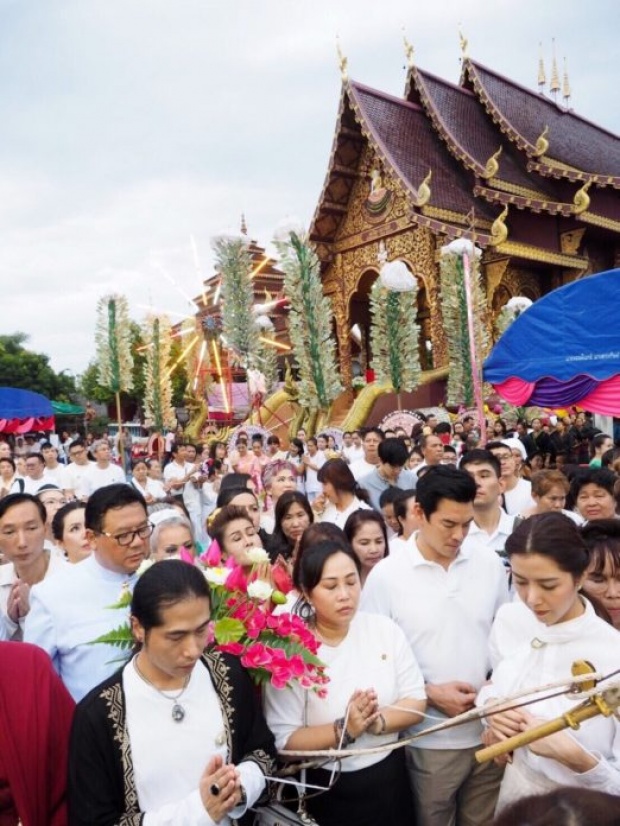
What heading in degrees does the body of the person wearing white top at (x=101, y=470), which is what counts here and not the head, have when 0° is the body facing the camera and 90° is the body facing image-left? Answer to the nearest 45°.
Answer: approximately 0°

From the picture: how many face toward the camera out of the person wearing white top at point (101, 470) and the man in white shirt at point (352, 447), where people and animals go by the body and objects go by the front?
2

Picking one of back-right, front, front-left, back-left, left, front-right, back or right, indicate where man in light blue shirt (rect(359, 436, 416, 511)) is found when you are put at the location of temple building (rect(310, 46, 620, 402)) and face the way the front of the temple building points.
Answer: front-left

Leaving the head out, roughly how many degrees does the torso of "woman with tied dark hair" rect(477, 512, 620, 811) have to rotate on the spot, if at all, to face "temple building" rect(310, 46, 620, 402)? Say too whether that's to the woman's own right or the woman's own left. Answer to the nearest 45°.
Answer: approximately 135° to the woman's own right

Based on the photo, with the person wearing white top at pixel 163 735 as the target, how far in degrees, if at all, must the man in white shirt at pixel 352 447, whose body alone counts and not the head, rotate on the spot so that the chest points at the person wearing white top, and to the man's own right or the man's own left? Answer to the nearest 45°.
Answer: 0° — they already face them

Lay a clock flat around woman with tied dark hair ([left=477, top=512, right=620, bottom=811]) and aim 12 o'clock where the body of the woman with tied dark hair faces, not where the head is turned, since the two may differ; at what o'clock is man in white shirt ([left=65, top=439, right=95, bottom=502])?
The man in white shirt is roughly at 3 o'clock from the woman with tied dark hair.
